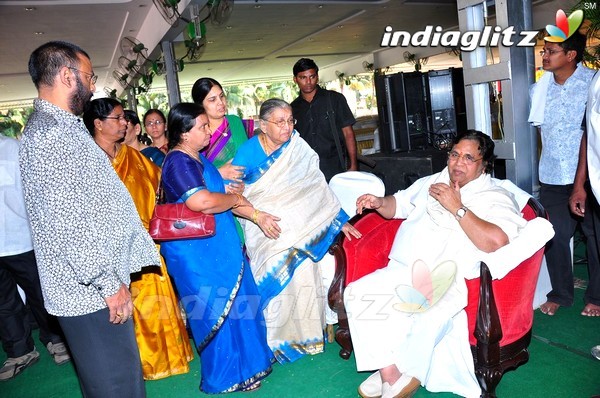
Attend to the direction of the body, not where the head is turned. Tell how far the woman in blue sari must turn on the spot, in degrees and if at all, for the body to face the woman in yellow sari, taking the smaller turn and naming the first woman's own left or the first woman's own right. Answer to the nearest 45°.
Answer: approximately 135° to the first woman's own left

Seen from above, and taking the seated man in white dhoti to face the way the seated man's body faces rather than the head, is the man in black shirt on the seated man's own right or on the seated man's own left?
on the seated man's own right

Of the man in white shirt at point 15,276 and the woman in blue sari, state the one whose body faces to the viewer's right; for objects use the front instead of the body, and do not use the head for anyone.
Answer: the woman in blue sari

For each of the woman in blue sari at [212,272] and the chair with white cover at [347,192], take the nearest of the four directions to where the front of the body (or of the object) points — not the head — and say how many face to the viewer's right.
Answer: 1

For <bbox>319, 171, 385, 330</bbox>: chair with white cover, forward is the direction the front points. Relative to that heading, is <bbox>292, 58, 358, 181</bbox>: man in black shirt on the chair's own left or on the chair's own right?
on the chair's own right

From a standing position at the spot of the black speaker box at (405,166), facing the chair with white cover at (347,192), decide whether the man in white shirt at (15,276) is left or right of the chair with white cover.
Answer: right

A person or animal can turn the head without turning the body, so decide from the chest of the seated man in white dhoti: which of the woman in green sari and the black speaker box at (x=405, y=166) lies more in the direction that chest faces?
the woman in green sari

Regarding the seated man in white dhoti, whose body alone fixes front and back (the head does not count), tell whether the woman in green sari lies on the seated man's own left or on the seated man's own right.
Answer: on the seated man's own right

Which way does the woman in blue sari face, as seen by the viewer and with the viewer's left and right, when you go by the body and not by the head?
facing to the right of the viewer
